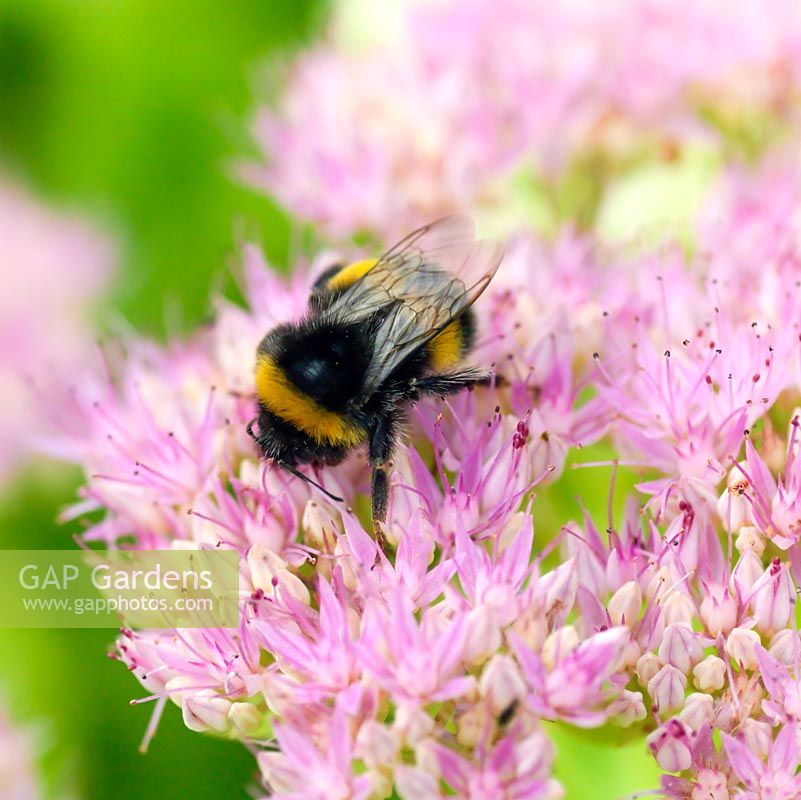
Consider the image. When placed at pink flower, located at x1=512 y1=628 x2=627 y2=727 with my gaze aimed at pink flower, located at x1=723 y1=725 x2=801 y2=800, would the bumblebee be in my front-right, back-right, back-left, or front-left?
back-left

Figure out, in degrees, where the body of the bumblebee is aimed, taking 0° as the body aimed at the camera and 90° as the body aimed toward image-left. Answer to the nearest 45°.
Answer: approximately 45°
